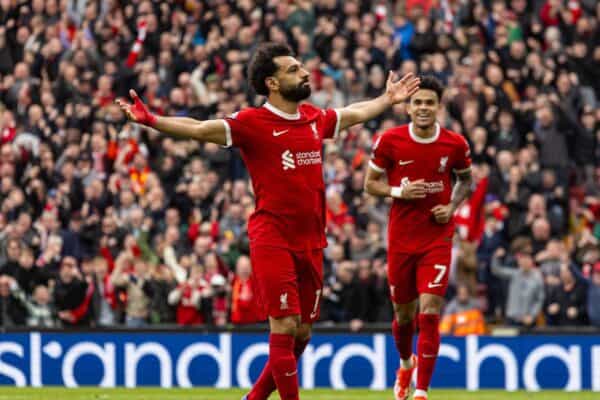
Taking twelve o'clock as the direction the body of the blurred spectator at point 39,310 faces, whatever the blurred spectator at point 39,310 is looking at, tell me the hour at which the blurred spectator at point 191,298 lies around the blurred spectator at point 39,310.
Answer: the blurred spectator at point 191,298 is roughly at 10 o'clock from the blurred spectator at point 39,310.

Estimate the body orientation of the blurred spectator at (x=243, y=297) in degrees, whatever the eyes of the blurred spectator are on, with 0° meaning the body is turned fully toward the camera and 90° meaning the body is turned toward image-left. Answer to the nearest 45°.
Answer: approximately 0°

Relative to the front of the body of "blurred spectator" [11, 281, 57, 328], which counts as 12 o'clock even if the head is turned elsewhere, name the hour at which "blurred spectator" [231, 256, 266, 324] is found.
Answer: "blurred spectator" [231, 256, 266, 324] is roughly at 10 o'clock from "blurred spectator" [11, 281, 57, 328].

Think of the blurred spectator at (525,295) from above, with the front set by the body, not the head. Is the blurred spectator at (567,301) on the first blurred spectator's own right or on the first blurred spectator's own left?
on the first blurred spectator's own left

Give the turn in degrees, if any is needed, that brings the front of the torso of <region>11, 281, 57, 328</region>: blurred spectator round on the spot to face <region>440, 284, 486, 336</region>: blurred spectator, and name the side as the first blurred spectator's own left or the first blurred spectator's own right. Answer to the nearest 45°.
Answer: approximately 45° to the first blurred spectator's own left

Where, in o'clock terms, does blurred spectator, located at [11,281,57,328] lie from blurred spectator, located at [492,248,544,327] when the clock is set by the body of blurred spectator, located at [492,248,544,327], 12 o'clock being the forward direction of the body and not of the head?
blurred spectator, located at [11,281,57,328] is roughly at 3 o'clock from blurred spectator, located at [492,248,544,327].

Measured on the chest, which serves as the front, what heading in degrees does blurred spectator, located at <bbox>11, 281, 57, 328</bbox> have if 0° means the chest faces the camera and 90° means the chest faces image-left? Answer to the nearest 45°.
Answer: approximately 0°
